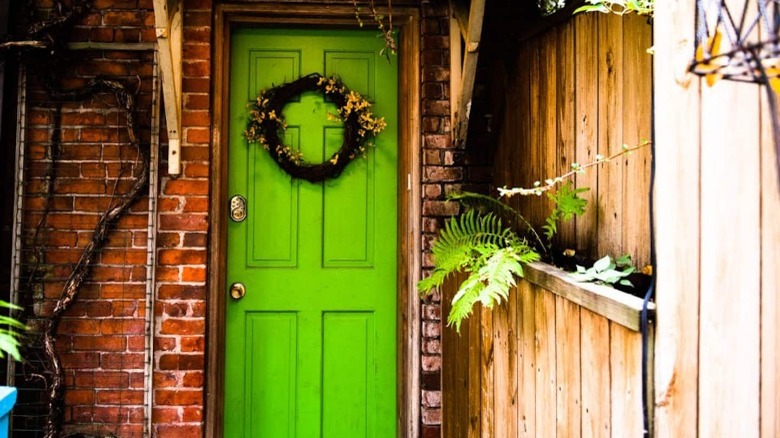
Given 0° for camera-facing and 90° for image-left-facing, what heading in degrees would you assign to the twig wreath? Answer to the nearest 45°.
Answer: approximately 0°

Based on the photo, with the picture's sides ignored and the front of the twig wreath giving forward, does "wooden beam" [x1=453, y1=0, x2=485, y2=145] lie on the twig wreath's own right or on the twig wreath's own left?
on the twig wreath's own left

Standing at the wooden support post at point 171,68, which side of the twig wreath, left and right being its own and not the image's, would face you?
right

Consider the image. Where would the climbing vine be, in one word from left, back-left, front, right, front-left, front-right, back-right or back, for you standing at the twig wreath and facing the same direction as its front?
right

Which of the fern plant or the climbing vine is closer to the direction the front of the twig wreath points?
the fern plant

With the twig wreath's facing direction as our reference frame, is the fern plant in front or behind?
in front

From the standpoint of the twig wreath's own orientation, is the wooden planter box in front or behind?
in front

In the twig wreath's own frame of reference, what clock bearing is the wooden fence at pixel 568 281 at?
The wooden fence is roughly at 11 o'clock from the twig wreath.

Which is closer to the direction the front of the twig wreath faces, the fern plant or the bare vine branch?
the fern plant
